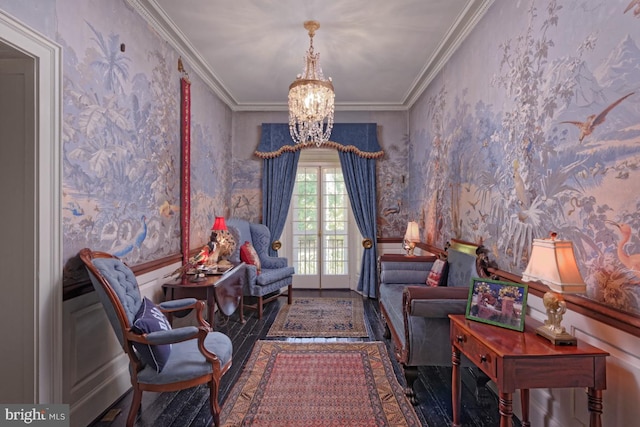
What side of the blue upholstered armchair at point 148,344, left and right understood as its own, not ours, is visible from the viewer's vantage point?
right

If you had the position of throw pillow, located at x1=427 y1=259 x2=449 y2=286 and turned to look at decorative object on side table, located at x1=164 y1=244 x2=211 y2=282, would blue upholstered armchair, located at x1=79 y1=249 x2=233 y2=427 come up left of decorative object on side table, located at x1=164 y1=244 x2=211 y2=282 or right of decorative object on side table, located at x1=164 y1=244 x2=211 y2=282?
left

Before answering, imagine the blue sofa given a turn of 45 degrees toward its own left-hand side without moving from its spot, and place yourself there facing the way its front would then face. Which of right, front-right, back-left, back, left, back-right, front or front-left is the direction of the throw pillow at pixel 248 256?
right

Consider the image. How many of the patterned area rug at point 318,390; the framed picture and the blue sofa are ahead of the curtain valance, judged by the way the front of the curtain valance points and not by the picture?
3

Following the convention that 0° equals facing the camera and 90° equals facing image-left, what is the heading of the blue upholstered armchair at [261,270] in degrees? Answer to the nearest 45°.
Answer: approximately 315°

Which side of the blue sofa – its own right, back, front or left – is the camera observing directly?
left

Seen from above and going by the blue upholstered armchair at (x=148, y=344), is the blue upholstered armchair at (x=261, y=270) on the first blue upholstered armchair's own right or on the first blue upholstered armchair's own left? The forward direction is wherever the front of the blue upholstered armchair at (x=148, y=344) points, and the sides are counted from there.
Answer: on the first blue upholstered armchair's own left

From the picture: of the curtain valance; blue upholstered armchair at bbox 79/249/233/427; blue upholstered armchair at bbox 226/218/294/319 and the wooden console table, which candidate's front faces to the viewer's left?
the wooden console table

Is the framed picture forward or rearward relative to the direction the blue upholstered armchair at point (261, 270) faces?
forward

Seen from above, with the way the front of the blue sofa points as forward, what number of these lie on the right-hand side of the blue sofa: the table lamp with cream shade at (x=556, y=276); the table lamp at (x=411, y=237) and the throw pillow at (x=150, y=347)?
1

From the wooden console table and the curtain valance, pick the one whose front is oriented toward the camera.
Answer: the curtain valance

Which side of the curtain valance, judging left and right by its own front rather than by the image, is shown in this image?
front

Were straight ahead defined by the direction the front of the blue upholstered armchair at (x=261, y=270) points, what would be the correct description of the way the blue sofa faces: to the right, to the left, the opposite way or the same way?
the opposite way

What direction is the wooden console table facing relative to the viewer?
to the viewer's left

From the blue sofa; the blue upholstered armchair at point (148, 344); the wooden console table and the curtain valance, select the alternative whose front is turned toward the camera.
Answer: the curtain valance

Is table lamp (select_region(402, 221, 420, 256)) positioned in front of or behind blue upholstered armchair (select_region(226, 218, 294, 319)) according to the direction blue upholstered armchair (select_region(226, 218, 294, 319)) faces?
in front
